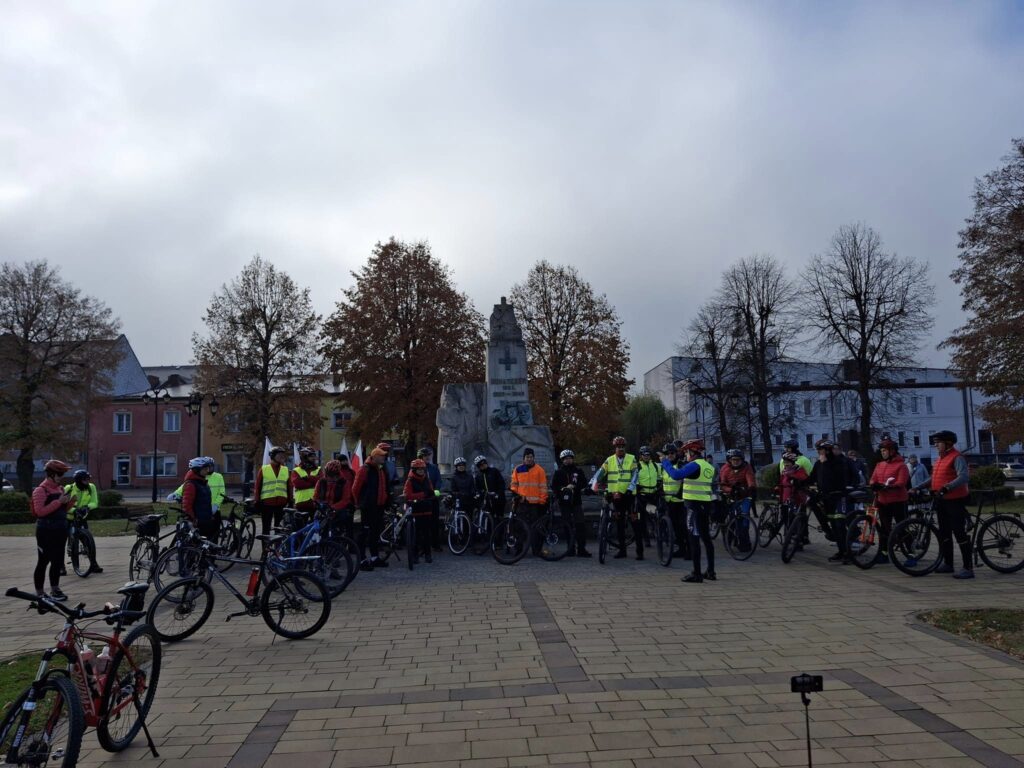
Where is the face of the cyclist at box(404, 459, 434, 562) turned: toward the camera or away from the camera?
toward the camera

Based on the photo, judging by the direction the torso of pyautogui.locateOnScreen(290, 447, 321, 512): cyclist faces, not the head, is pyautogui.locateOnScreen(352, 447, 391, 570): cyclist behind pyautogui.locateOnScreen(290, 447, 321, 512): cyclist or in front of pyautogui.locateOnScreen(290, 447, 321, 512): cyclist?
in front

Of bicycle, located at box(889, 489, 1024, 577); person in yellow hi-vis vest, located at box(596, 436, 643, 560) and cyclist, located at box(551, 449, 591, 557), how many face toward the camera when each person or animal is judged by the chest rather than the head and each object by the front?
2

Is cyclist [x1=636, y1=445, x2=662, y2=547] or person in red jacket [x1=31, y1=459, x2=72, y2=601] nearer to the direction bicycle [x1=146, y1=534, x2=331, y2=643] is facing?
the person in red jacket

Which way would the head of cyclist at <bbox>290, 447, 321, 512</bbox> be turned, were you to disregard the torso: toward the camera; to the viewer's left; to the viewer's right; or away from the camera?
toward the camera

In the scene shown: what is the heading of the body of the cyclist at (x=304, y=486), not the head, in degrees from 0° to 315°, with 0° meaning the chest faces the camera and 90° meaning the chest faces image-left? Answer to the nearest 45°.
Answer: approximately 315°

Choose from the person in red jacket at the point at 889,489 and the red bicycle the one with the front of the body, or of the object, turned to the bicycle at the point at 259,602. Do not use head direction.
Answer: the person in red jacket

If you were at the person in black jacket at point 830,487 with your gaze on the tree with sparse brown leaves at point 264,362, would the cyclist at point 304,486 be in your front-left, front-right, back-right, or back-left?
front-left

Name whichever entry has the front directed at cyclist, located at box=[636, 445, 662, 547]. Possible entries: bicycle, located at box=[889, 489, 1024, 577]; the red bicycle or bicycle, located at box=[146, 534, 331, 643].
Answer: bicycle, located at box=[889, 489, 1024, 577]

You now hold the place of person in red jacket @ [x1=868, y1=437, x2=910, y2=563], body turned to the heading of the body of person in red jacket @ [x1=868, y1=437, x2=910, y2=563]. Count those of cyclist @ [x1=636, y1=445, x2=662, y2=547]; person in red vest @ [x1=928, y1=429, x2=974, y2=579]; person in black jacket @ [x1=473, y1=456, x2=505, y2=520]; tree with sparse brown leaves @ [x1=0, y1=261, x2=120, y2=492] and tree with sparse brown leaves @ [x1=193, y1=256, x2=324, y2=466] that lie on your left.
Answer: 1

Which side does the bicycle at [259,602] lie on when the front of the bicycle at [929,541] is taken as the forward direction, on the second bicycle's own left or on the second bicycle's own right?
on the second bicycle's own left

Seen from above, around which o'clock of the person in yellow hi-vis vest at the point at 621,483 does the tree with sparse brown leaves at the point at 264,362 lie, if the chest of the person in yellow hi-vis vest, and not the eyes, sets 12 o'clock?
The tree with sparse brown leaves is roughly at 5 o'clock from the person in yellow hi-vis vest.

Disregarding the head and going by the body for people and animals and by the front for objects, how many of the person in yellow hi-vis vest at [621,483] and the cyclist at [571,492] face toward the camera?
2

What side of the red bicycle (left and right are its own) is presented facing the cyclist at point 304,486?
back

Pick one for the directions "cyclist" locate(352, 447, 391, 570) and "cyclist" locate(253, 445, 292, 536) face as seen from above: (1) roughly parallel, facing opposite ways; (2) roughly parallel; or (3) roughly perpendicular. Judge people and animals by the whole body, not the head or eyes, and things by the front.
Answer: roughly parallel

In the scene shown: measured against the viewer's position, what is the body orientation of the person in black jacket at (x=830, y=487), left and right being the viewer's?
facing the viewer and to the left of the viewer

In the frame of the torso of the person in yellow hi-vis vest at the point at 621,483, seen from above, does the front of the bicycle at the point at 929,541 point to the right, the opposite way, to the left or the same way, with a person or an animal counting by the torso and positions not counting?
to the right
